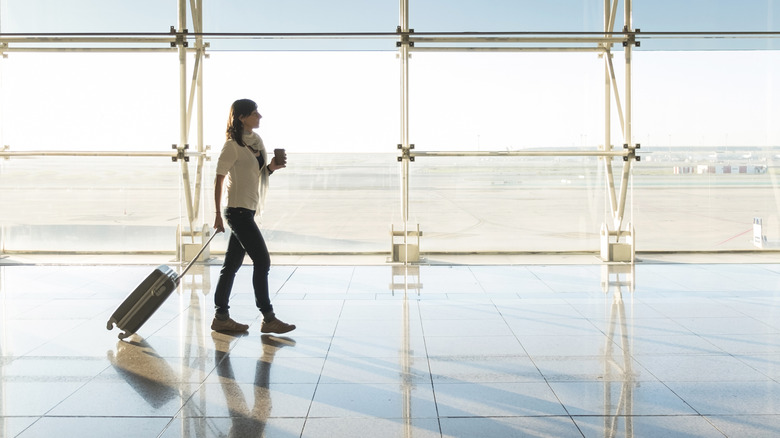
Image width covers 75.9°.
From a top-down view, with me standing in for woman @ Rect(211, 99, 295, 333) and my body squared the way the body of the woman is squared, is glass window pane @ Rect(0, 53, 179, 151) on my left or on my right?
on my left

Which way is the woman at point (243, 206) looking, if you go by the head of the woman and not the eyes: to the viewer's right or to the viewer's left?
to the viewer's right

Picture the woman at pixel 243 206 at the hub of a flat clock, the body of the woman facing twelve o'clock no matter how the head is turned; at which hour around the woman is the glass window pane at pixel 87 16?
The glass window pane is roughly at 8 o'clock from the woman.

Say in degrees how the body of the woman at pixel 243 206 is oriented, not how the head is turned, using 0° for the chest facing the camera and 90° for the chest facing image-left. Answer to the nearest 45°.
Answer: approximately 270°

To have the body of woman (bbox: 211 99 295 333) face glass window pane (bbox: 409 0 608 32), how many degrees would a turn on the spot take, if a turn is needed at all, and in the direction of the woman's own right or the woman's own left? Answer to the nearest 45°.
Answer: approximately 45° to the woman's own left
